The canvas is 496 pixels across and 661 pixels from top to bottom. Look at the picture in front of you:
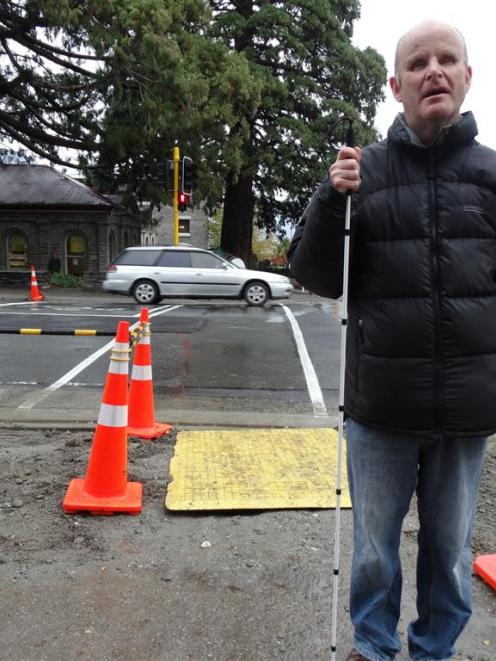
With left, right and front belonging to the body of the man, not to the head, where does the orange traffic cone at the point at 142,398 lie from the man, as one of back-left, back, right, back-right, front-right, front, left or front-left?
back-right

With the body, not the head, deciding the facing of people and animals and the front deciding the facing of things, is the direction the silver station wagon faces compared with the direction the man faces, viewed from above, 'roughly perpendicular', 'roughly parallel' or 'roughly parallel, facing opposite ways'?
roughly perpendicular

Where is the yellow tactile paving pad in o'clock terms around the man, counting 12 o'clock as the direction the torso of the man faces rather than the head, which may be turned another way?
The yellow tactile paving pad is roughly at 5 o'clock from the man.

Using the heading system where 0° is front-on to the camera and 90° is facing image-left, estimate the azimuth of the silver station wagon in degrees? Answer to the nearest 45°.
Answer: approximately 270°

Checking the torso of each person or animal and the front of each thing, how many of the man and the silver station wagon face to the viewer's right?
1

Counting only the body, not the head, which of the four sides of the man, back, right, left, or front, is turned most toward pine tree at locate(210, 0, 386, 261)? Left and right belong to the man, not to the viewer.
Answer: back

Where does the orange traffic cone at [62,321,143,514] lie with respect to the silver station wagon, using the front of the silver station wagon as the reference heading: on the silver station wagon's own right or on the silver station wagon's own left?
on the silver station wagon's own right

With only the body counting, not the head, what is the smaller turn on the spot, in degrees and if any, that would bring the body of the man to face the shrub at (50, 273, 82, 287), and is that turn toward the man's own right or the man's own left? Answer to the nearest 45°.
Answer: approximately 135° to the man's own right

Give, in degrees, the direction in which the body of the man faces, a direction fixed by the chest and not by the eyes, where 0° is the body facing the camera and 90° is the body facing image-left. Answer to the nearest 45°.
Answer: approximately 0°

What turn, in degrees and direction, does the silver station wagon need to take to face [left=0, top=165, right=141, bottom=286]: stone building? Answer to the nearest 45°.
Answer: approximately 135° to its left
